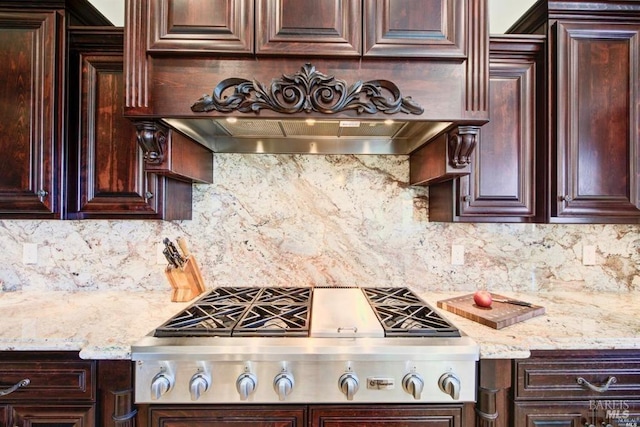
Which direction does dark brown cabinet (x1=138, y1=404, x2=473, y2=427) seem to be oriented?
toward the camera

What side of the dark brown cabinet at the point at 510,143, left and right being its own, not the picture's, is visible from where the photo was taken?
front

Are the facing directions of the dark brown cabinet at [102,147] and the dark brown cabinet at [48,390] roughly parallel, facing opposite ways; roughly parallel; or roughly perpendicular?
roughly parallel

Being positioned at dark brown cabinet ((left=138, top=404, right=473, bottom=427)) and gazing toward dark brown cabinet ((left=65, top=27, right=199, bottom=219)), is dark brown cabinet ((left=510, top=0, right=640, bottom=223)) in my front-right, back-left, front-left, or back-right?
back-right

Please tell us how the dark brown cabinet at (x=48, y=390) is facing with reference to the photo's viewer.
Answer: facing the viewer

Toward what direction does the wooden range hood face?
toward the camera

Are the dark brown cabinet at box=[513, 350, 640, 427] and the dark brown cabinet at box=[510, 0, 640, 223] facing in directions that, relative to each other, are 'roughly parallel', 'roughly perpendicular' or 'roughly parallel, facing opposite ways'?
roughly parallel

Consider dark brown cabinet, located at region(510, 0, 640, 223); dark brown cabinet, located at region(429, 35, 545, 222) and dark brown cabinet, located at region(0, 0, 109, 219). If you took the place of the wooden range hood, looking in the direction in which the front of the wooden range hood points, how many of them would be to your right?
1
